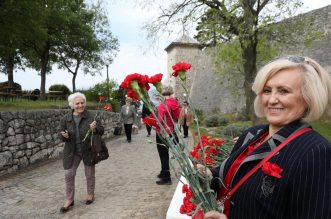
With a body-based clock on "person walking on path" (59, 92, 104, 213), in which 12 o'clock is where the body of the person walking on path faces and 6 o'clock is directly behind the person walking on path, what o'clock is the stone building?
The stone building is roughly at 7 o'clock from the person walking on path.

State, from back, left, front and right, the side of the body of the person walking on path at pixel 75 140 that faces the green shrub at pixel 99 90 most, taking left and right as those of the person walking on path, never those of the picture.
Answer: back

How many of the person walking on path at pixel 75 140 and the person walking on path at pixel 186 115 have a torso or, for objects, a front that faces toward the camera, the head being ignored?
2

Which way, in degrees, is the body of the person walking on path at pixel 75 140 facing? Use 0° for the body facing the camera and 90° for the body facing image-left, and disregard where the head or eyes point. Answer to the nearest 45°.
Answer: approximately 0°

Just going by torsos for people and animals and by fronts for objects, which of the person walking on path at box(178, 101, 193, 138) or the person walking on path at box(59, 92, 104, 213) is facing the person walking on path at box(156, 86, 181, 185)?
the person walking on path at box(178, 101, 193, 138)

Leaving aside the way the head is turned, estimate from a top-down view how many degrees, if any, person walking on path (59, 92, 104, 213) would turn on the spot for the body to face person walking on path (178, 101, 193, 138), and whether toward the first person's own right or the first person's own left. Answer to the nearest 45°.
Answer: approximately 135° to the first person's own left

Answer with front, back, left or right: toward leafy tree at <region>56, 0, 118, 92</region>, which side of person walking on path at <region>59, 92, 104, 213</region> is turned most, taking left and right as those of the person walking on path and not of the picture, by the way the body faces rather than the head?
back

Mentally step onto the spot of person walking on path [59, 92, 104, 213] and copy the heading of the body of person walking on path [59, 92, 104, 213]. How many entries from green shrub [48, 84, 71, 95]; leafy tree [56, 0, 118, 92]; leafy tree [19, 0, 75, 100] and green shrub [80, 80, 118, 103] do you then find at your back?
4

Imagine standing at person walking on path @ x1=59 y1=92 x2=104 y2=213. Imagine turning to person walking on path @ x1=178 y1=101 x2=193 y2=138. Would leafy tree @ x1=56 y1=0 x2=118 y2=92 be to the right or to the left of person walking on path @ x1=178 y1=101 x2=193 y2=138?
left

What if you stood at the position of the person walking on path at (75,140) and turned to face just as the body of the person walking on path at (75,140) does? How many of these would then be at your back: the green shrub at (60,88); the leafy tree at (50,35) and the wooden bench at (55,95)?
3

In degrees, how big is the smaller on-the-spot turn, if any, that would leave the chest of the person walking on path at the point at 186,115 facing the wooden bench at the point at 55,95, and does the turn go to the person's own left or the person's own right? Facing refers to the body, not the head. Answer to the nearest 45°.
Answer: approximately 135° to the person's own right

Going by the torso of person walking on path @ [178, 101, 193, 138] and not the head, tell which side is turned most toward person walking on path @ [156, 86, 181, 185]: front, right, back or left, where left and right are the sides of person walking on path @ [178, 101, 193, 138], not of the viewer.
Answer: front

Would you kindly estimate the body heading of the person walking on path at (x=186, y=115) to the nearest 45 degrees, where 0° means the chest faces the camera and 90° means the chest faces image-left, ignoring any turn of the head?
approximately 0°
